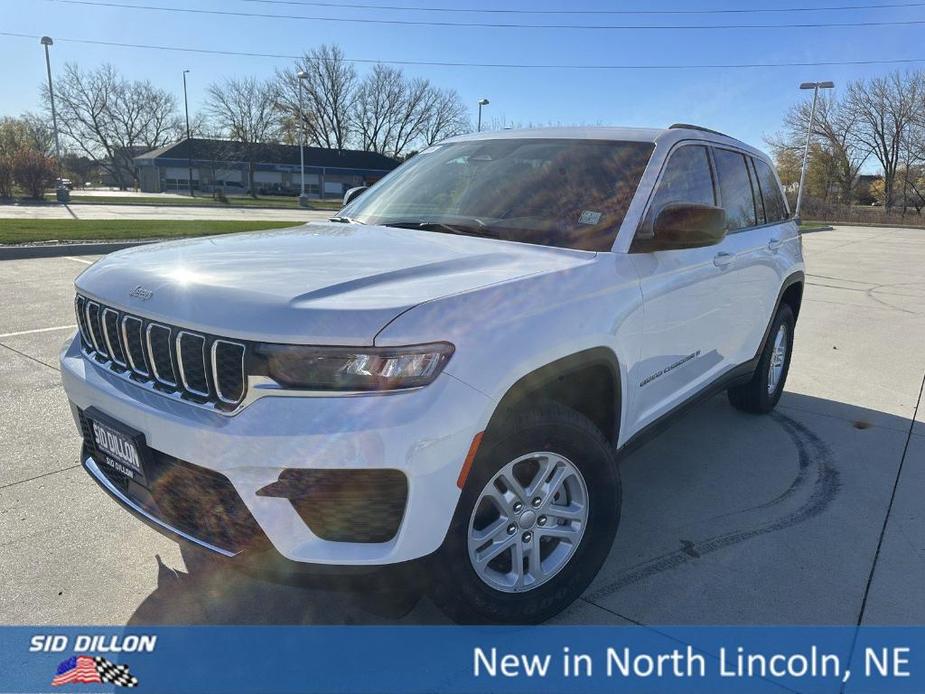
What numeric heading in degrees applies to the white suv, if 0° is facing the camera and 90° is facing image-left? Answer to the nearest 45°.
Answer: approximately 45°
